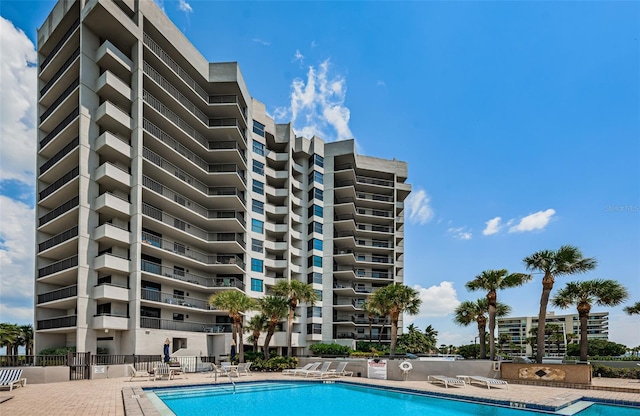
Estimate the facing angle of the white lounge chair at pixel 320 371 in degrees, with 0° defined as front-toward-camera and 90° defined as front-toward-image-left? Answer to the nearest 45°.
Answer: approximately 45°

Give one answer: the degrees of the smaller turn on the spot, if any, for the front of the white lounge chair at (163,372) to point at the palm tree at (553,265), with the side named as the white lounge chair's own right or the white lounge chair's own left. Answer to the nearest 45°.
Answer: approximately 135° to the white lounge chair's own left
